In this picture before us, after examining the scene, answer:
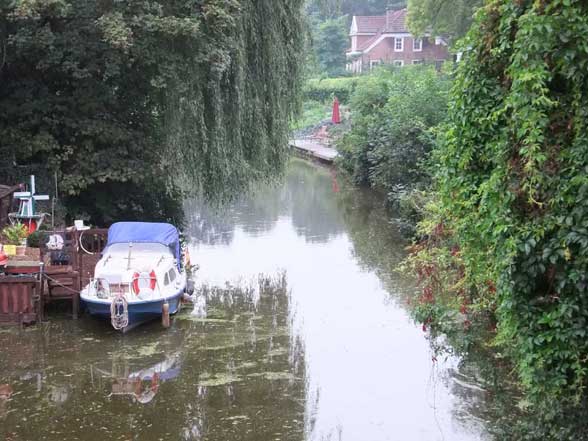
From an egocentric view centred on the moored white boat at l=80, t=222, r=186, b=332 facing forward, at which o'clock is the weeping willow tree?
The weeping willow tree is roughly at 7 o'clock from the moored white boat.

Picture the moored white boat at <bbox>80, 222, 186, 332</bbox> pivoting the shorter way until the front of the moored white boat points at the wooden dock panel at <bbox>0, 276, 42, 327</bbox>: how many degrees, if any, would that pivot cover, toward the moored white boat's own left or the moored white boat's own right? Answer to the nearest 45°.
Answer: approximately 90° to the moored white boat's own right

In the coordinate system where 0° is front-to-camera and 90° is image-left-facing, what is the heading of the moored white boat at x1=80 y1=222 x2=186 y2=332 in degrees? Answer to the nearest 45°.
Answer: approximately 0°

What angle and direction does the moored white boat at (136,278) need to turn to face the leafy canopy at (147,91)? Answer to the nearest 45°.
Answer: approximately 180°

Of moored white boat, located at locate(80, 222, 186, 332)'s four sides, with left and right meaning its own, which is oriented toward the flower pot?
right

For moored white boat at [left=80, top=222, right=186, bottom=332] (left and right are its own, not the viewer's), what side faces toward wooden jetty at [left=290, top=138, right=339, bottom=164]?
back

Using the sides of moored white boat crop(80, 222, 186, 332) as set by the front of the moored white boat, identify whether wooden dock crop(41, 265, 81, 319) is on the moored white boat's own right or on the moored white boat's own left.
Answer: on the moored white boat's own right

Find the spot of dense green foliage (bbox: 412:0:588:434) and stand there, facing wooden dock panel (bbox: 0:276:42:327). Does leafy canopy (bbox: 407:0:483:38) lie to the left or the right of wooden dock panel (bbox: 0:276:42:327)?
right

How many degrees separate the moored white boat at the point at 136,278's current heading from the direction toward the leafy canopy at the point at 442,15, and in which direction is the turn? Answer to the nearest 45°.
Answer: approximately 135° to its left

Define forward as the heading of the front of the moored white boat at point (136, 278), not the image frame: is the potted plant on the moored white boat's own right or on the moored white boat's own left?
on the moored white boat's own right

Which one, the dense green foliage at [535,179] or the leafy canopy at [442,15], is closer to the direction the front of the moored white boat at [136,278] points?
the dense green foliage

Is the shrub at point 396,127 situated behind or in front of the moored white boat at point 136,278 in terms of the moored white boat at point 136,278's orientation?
behind
